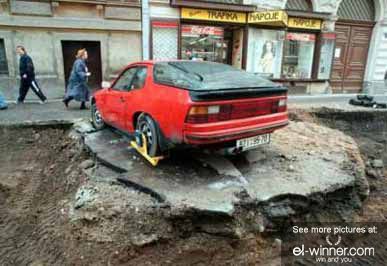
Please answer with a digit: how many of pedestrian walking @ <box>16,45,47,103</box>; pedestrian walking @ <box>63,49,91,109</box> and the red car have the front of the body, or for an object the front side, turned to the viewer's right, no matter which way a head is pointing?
1

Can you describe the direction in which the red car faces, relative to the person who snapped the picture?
facing away from the viewer and to the left of the viewer

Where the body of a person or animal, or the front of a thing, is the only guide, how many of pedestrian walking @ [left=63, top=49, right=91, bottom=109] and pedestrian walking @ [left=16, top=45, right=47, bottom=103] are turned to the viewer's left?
1

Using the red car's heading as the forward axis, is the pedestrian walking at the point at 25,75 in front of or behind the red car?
in front

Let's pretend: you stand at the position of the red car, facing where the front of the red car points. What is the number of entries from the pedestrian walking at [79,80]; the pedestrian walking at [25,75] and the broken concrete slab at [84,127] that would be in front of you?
3
